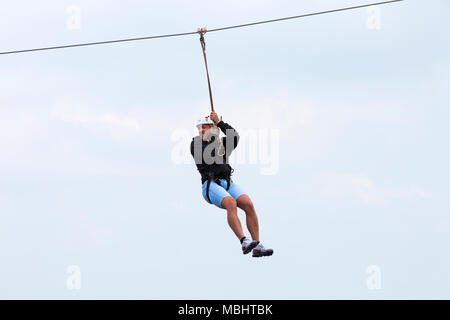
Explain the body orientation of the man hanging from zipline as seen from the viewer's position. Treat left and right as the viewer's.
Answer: facing the viewer and to the right of the viewer
